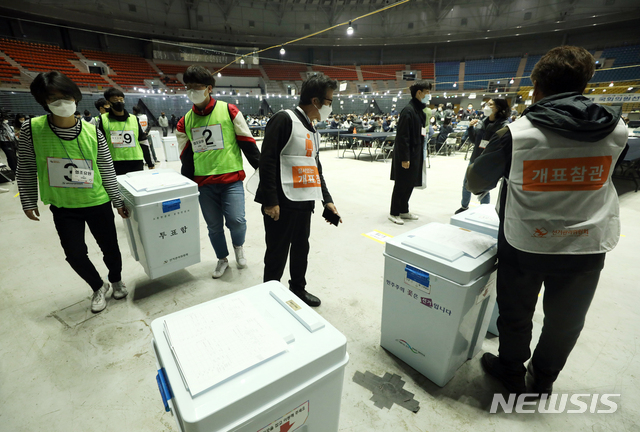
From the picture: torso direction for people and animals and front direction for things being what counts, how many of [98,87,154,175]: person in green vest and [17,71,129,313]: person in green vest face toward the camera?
2

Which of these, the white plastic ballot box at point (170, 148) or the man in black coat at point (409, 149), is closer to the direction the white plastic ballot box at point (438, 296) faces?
the white plastic ballot box

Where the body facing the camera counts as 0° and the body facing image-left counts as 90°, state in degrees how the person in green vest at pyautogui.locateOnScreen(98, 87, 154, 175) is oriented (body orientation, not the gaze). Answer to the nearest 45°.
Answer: approximately 0°

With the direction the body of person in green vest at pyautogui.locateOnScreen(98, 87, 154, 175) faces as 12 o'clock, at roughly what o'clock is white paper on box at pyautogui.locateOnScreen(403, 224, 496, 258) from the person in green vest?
The white paper on box is roughly at 11 o'clock from the person in green vest.

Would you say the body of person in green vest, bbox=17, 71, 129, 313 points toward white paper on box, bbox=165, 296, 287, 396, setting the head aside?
yes

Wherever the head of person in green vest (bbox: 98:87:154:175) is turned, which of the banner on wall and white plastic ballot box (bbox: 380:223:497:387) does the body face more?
the white plastic ballot box
